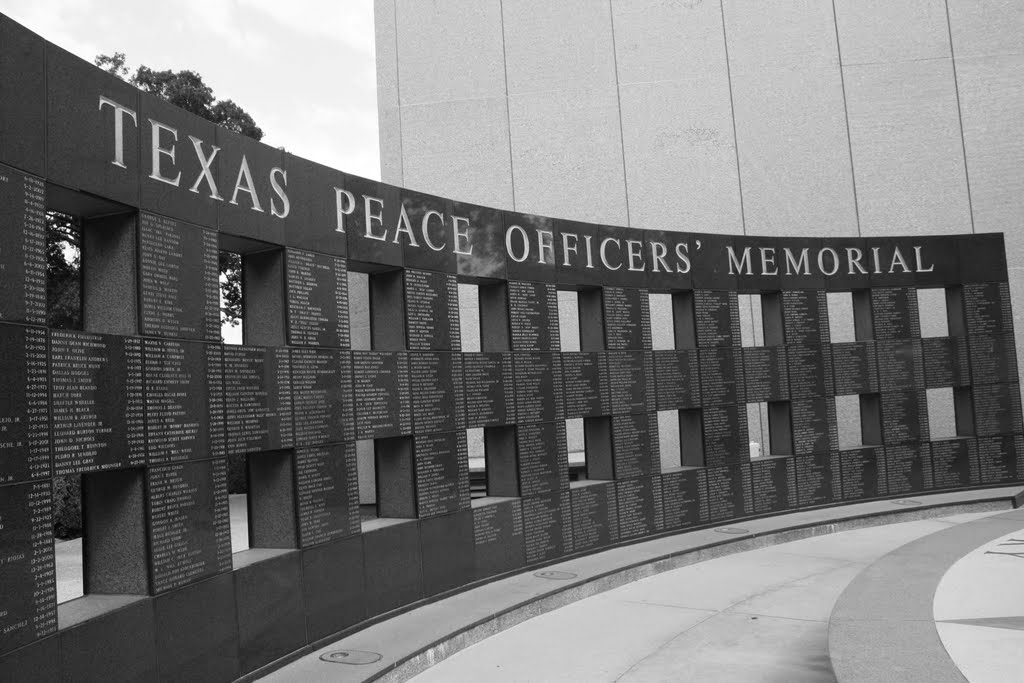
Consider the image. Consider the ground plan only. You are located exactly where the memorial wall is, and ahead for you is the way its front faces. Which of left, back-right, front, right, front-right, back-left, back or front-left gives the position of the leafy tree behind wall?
back

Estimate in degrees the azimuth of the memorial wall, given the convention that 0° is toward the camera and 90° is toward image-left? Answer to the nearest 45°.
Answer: approximately 315°
